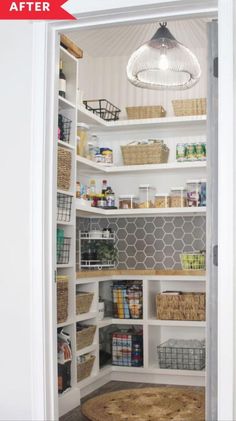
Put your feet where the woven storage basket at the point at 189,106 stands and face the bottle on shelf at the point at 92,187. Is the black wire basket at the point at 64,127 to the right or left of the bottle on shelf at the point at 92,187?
left
